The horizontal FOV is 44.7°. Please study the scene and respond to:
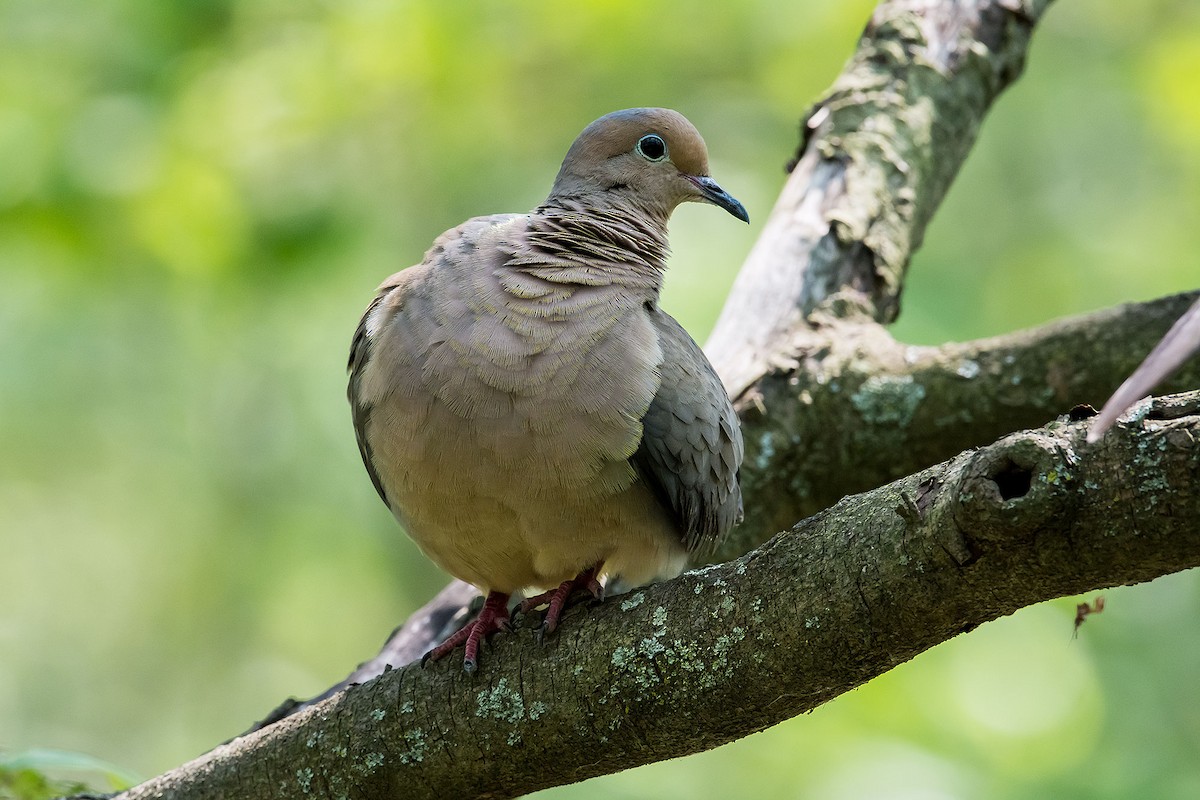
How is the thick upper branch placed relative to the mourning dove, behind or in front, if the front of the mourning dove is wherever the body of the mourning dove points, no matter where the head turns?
behind

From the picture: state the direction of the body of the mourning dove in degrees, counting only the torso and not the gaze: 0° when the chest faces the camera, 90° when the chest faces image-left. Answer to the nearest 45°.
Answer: approximately 45°
